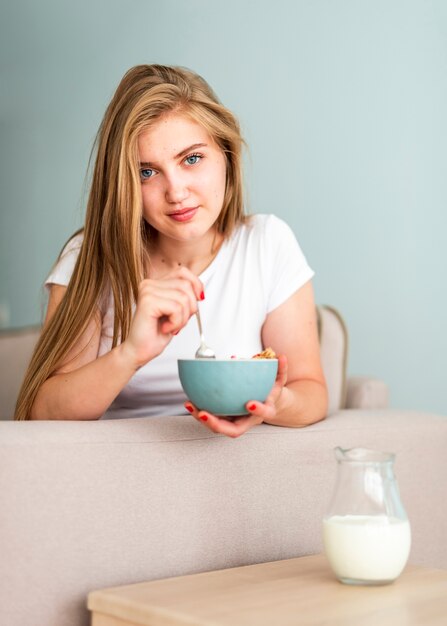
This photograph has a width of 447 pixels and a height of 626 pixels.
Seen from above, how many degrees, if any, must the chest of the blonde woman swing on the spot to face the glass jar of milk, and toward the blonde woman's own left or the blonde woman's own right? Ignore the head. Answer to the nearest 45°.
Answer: approximately 45° to the blonde woman's own left

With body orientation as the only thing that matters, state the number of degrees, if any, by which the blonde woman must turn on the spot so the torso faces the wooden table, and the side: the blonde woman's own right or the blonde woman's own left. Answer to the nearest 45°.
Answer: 0° — they already face it

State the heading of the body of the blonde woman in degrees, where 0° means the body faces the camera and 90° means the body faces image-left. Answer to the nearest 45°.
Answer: approximately 0°
